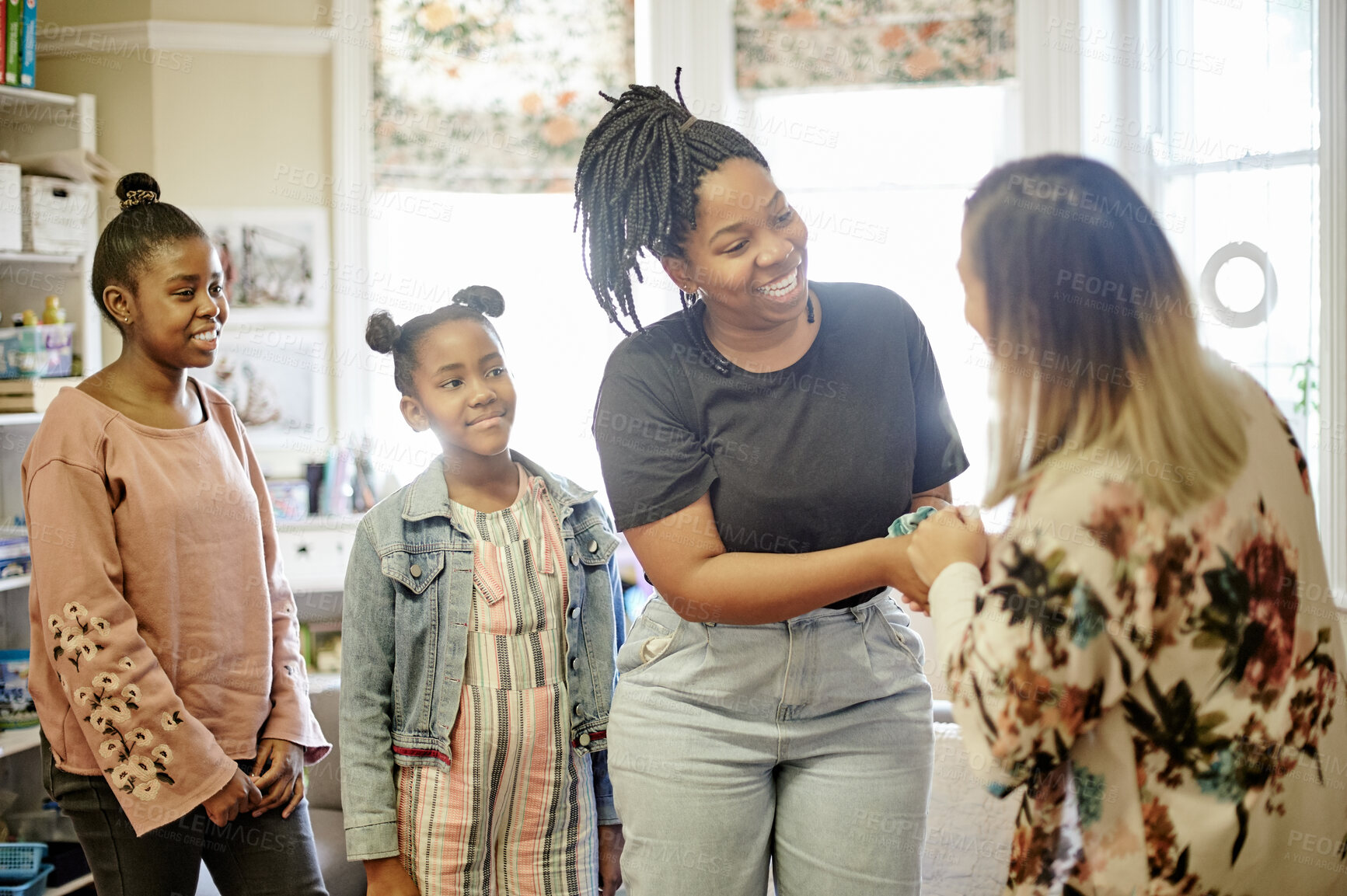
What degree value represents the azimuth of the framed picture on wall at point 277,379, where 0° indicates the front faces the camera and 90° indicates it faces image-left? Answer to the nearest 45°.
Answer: approximately 0°

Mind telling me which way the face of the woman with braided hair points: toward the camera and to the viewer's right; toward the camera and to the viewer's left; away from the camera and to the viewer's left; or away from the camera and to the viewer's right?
toward the camera and to the viewer's right

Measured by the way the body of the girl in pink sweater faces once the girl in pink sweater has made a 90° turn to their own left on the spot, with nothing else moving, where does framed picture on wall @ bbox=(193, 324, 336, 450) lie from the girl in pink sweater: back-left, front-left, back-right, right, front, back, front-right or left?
front-left

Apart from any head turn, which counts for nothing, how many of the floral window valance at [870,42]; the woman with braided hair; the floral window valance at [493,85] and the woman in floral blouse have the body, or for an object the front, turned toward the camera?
3

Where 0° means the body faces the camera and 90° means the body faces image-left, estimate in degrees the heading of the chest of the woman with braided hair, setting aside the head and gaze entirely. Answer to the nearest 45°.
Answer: approximately 0°
